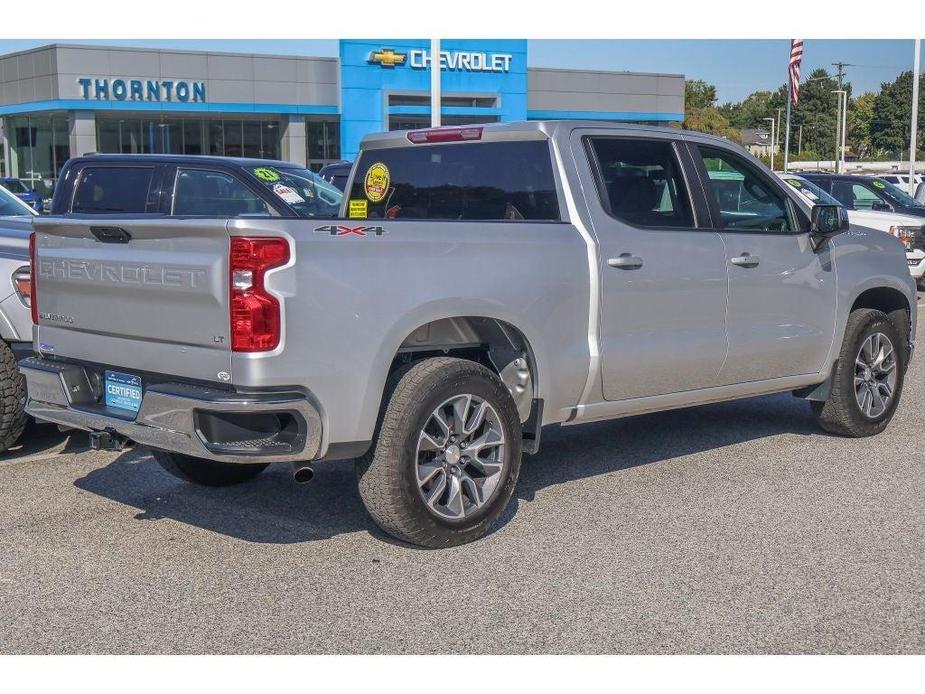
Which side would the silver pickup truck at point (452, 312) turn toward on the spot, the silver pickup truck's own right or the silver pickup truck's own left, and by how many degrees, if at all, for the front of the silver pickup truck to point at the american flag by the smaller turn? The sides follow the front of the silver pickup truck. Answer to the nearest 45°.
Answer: approximately 45° to the silver pickup truck's own left

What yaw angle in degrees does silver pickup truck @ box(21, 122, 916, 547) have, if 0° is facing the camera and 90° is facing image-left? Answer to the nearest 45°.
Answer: approximately 225°

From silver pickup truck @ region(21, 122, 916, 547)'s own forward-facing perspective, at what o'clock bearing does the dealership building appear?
The dealership building is roughly at 10 o'clock from the silver pickup truck.

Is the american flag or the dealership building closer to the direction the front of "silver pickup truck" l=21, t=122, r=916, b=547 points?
the american flag
